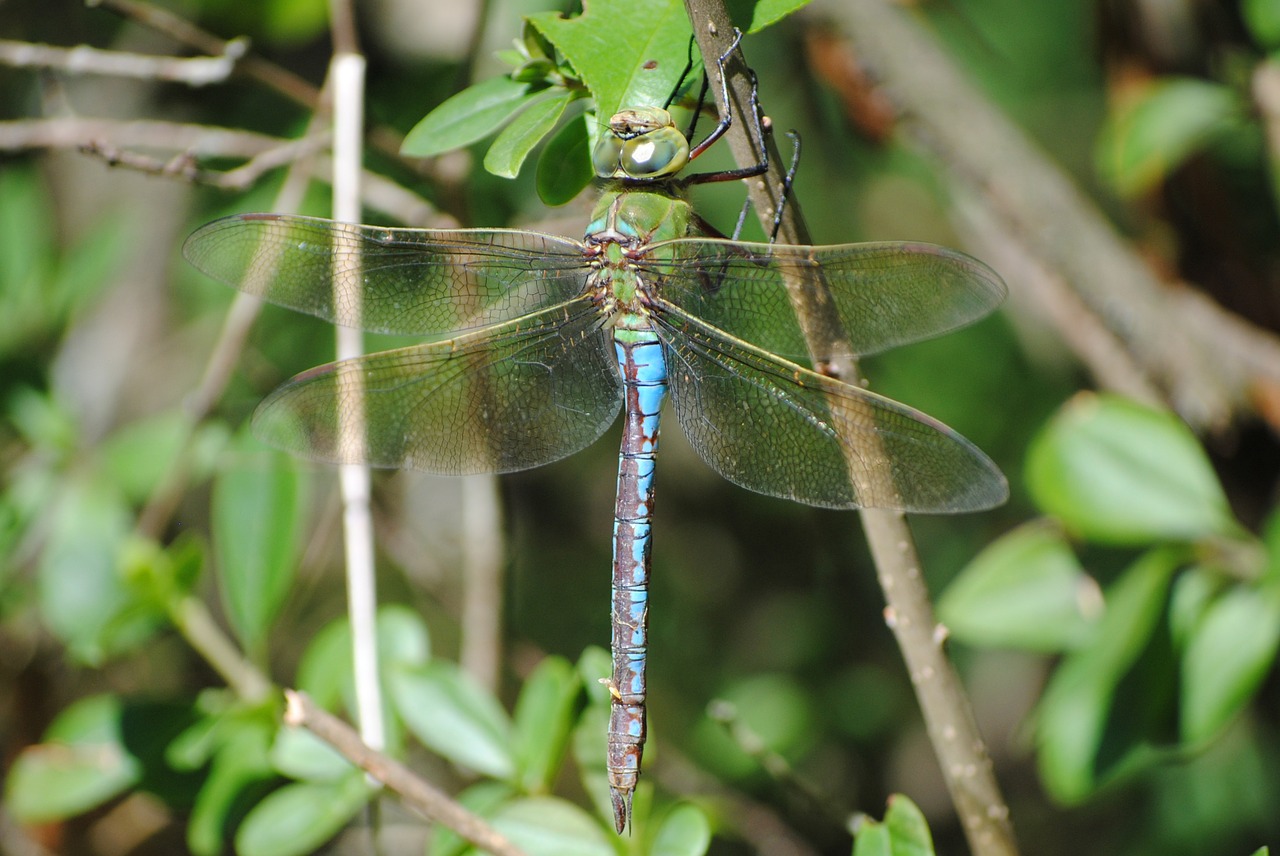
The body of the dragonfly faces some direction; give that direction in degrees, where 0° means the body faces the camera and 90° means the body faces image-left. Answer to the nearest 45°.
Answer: approximately 180°

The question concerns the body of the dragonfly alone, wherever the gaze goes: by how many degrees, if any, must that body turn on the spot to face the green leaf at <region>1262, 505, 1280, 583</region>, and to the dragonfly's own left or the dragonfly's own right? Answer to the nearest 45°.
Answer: approximately 90° to the dragonfly's own right
